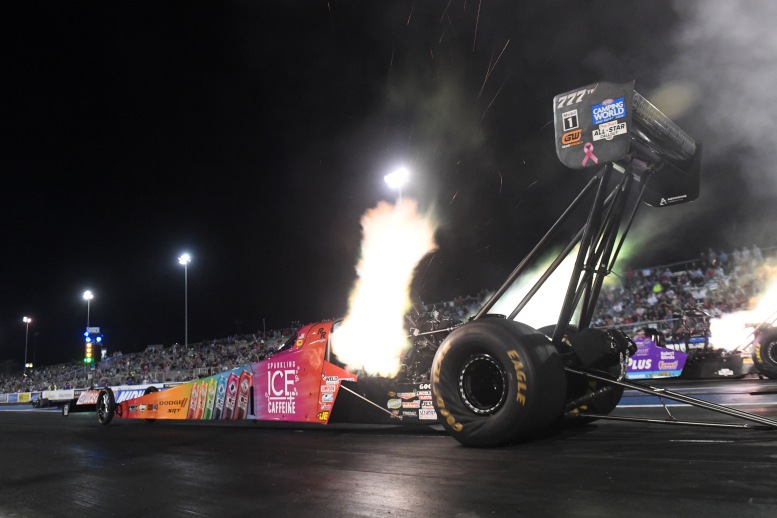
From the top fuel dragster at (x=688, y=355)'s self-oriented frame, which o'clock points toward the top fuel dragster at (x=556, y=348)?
the top fuel dragster at (x=556, y=348) is roughly at 9 o'clock from the top fuel dragster at (x=688, y=355).

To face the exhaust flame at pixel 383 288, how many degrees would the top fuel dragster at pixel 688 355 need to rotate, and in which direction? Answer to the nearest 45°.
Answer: approximately 90° to its left

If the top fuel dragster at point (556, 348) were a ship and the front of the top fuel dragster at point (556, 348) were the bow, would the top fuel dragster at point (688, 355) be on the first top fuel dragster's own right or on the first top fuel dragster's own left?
on the first top fuel dragster's own right

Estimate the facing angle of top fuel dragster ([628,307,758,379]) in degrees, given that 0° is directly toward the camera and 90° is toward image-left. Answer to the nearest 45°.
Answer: approximately 90°

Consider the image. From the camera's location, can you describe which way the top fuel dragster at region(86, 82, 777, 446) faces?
facing away from the viewer and to the left of the viewer
